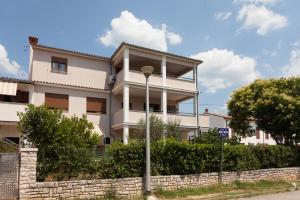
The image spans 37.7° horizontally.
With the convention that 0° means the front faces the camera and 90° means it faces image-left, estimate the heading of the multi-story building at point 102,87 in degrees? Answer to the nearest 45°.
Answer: approximately 315°
